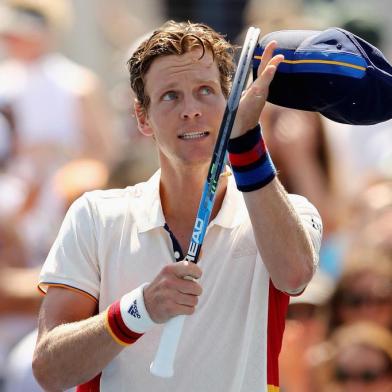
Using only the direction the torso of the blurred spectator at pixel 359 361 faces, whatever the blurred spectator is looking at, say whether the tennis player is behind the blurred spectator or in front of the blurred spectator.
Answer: in front

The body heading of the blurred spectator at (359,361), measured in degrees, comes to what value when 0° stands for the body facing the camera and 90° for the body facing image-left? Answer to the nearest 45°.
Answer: approximately 0°

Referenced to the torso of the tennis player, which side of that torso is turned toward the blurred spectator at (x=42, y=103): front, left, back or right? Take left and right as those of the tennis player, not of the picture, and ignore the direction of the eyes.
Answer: back

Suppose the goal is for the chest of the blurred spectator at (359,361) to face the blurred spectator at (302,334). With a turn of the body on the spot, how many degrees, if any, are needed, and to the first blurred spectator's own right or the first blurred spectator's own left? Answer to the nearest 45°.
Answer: approximately 135° to the first blurred spectator's own right

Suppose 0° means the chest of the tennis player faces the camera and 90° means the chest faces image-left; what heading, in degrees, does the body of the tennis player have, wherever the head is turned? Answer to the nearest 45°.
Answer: approximately 0°

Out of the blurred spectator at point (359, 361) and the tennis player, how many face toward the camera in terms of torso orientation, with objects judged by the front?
2
